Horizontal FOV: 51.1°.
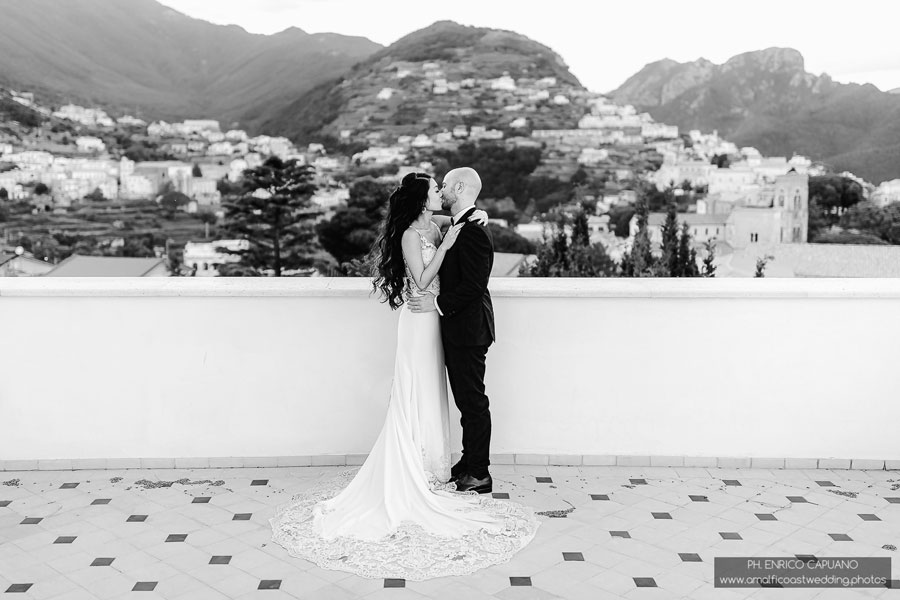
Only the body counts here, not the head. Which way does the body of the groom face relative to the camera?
to the viewer's left

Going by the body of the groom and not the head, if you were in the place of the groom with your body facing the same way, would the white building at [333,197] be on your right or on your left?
on your right

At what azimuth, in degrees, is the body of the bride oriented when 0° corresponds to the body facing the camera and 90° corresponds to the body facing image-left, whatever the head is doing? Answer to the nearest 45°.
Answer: approximately 270°

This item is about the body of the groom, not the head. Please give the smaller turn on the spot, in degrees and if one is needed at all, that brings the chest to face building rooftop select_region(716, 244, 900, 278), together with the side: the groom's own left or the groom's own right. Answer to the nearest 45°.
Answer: approximately 135° to the groom's own right

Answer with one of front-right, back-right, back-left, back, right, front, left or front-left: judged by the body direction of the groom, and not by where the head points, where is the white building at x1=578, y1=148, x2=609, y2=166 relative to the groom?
right

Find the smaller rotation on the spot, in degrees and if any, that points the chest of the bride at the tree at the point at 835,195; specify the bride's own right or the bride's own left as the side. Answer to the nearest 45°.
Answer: approximately 45° to the bride's own left

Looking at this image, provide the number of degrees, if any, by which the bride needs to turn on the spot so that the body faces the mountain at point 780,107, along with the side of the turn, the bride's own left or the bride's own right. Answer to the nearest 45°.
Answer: approximately 45° to the bride's own left

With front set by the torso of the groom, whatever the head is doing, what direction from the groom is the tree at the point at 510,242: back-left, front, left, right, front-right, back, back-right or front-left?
right

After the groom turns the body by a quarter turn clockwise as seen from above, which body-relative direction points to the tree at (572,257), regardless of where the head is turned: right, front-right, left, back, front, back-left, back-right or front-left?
front

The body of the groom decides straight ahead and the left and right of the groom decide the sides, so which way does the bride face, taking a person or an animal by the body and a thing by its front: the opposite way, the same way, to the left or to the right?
the opposite way

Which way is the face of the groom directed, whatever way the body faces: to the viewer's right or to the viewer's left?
to the viewer's left

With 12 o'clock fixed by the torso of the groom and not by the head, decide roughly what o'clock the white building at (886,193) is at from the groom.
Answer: The white building is roughly at 4 o'clock from the groom.

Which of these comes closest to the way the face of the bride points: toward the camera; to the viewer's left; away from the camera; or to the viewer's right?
to the viewer's right

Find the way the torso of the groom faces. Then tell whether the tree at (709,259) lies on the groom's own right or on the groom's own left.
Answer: on the groom's own right
